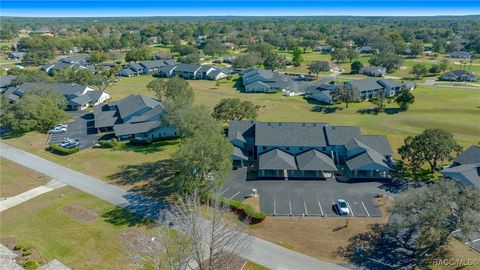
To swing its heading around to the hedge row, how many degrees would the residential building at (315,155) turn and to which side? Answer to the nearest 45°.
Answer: approximately 45° to its right

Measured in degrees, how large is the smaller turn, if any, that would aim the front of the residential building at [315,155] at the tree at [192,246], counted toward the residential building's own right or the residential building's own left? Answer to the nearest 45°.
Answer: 0° — it already faces it

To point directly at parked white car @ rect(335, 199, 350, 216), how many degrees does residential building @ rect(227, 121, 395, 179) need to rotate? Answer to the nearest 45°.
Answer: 0° — it already faces it

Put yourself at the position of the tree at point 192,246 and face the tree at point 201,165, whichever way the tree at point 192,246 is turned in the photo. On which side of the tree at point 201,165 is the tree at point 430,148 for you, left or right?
right

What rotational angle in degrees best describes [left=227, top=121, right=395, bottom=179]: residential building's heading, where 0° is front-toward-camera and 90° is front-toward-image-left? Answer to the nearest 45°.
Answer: approximately 0°

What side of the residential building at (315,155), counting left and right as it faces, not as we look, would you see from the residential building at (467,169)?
left

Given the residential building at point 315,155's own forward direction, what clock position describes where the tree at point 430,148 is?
The tree is roughly at 9 o'clock from the residential building.

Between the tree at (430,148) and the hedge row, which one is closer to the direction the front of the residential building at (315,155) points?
the hedge row
